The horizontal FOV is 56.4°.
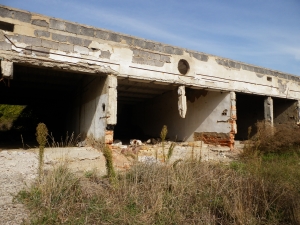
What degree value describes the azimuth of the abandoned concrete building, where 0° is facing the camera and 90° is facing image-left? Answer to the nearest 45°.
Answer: approximately 315°
